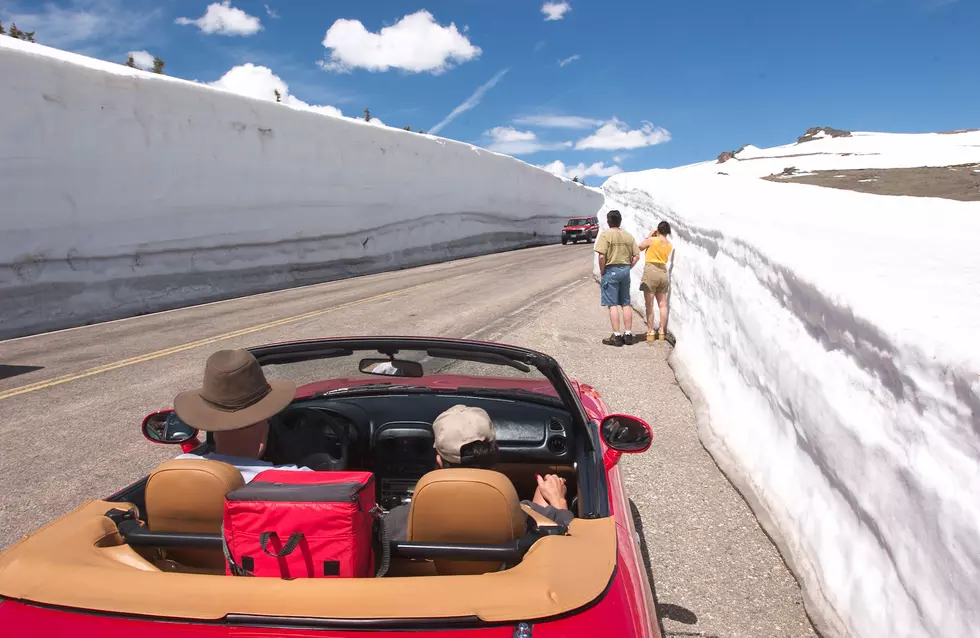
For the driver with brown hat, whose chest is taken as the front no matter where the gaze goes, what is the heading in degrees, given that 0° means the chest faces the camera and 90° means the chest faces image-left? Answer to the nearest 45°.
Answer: approximately 180°

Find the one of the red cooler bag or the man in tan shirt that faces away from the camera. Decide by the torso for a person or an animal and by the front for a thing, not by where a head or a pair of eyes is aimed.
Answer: the man in tan shirt

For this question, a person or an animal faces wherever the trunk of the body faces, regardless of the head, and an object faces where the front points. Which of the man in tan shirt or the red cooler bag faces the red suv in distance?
the man in tan shirt

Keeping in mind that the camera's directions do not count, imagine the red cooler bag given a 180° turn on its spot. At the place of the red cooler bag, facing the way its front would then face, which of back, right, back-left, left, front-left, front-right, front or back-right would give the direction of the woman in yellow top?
front-right

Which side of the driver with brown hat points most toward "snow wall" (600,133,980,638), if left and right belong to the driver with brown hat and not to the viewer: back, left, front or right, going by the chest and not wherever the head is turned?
right

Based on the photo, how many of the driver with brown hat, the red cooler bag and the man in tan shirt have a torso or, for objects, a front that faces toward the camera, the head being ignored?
1

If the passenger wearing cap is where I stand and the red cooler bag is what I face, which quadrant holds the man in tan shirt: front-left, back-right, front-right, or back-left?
back-right

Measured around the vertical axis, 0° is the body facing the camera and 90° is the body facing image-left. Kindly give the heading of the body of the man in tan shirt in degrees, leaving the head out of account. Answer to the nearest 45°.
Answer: approximately 180°

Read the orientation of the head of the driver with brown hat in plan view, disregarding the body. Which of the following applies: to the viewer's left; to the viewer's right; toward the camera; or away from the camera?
away from the camera

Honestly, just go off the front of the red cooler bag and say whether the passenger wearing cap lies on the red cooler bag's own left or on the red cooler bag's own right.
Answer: on the red cooler bag's own left

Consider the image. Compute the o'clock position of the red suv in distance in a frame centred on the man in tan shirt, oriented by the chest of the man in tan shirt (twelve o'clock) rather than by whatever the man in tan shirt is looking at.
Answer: The red suv in distance is roughly at 12 o'clock from the man in tan shirt.

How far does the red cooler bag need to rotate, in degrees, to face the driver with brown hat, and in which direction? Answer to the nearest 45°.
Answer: approximately 180°

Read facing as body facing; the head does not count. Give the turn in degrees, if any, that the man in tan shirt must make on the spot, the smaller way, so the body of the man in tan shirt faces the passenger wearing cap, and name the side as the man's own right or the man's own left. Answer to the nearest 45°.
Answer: approximately 180°

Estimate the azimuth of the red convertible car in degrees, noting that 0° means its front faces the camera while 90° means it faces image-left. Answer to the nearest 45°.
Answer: approximately 180°

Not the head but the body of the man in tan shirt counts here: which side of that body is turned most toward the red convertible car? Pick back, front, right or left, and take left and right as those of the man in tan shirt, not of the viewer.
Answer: back

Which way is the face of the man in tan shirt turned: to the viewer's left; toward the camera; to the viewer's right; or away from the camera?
away from the camera

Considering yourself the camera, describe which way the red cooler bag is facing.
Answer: facing the viewer
